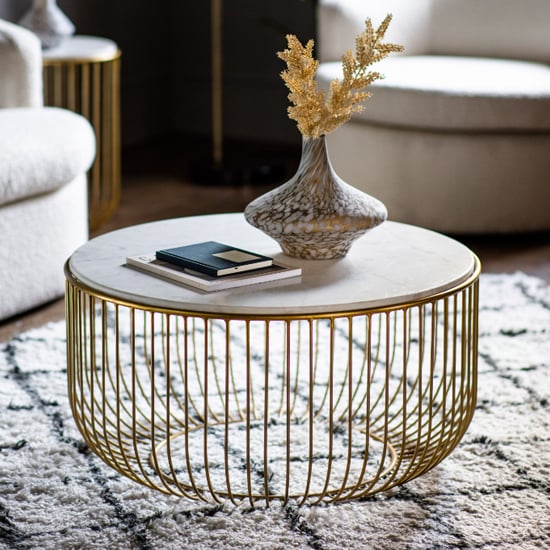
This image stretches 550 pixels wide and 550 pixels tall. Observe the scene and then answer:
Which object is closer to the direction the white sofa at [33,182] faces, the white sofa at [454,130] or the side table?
the white sofa

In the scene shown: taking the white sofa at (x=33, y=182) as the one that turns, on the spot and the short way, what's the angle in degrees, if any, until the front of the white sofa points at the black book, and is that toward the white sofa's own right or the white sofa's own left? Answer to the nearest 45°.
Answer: approximately 45° to the white sofa's own right

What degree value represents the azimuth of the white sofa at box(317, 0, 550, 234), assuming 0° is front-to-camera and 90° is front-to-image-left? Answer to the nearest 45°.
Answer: approximately 0°

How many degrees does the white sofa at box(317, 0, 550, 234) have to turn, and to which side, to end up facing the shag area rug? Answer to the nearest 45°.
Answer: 0° — it already faces it

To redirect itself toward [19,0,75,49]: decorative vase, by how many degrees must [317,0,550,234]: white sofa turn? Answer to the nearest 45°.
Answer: approximately 90° to its right
